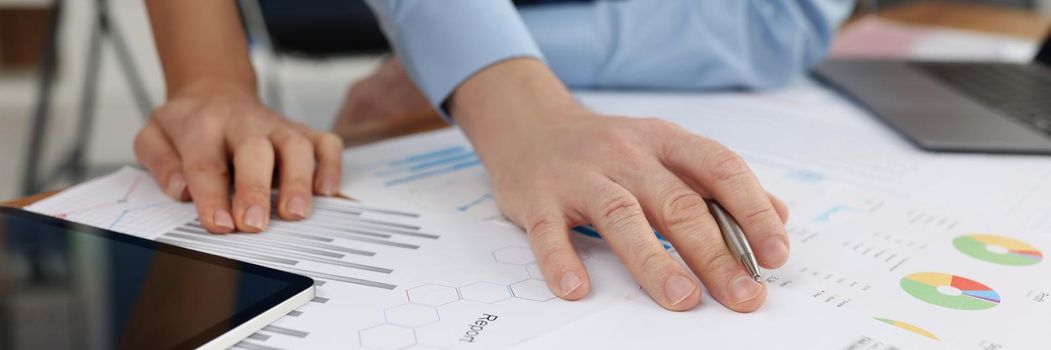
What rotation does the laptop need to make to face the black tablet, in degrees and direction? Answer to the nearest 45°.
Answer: approximately 45° to its left

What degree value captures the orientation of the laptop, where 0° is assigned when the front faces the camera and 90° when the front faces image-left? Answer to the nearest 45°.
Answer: approximately 90°
